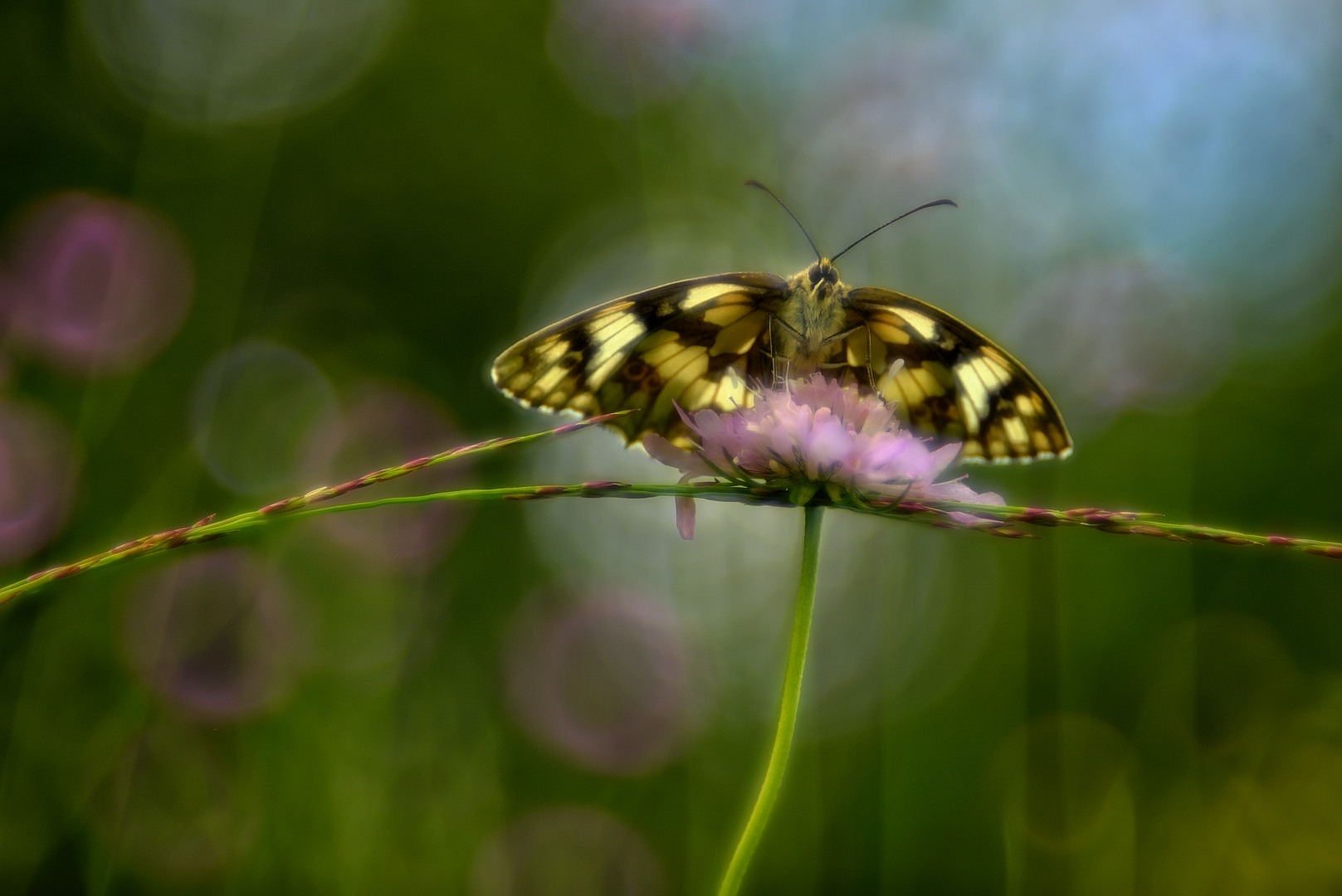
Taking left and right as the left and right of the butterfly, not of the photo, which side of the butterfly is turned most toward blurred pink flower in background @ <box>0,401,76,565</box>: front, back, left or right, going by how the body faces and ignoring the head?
back

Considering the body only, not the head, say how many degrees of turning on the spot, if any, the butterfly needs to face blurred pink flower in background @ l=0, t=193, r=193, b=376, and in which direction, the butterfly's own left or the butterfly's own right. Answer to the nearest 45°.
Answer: approximately 135° to the butterfly's own right

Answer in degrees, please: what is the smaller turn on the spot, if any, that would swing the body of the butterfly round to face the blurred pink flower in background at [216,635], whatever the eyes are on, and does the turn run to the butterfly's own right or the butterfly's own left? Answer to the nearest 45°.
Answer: approximately 135° to the butterfly's own right

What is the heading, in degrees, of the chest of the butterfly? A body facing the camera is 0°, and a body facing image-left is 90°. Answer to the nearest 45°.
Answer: approximately 0°
